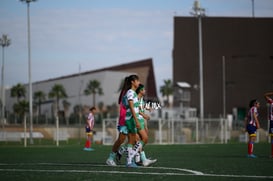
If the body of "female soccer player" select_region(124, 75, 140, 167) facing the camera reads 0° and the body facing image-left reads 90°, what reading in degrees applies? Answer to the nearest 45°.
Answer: approximately 270°

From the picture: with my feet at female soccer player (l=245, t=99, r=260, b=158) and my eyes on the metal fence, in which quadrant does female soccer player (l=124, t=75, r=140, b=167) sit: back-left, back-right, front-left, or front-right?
back-left

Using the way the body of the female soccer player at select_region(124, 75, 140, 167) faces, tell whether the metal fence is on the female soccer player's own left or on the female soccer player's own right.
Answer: on the female soccer player's own left

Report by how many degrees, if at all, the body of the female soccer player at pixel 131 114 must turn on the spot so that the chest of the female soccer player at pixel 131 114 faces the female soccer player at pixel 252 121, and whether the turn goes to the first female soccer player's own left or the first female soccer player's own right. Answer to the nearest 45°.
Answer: approximately 45° to the first female soccer player's own left
